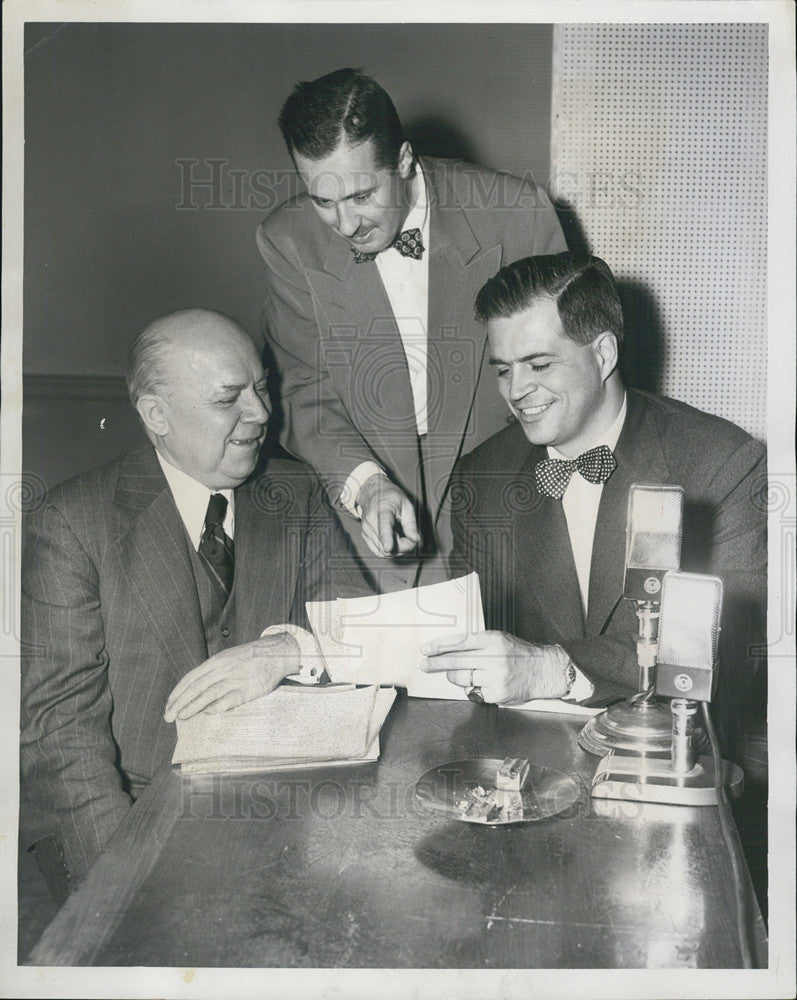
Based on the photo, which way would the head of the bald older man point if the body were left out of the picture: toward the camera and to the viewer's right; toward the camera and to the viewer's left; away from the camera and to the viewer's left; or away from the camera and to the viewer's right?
toward the camera and to the viewer's right

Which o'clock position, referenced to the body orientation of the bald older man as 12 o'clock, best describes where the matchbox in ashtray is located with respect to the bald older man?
The matchbox in ashtray is roughly at 12 o'clock from the bald older man.

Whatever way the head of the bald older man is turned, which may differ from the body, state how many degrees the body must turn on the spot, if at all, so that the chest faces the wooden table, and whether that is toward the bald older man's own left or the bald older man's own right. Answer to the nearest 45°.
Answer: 0° — they already face it

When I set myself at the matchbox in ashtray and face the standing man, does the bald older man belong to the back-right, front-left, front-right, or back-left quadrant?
front-left
